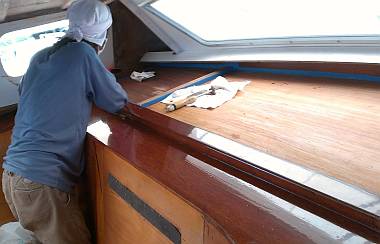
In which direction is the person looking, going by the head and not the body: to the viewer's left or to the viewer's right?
to the viewer's right

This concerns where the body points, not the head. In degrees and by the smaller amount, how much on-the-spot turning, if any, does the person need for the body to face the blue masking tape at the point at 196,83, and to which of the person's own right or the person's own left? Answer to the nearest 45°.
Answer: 0° — they already face it

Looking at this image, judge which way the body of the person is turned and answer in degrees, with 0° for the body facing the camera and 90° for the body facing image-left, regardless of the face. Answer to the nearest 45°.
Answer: approximately 225°
